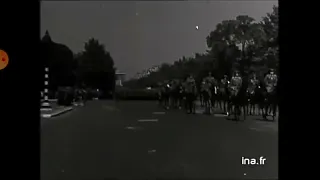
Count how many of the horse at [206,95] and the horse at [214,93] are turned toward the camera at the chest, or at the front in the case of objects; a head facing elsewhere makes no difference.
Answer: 2

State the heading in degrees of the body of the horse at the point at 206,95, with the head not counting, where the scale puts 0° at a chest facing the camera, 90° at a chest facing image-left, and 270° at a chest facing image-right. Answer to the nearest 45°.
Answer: approximately 0°

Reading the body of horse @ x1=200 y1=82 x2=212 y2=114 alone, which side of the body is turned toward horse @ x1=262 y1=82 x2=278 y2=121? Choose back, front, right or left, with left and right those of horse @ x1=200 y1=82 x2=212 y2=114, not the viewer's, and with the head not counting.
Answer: left

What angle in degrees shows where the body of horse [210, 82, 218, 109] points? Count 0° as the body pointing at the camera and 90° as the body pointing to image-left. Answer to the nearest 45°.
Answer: approximately 0°
